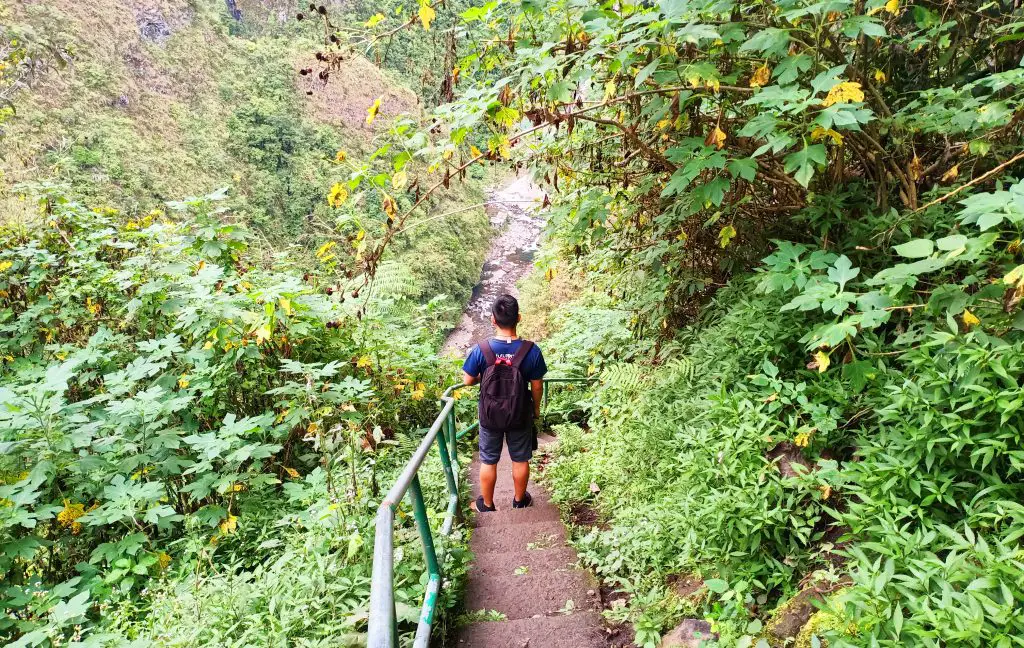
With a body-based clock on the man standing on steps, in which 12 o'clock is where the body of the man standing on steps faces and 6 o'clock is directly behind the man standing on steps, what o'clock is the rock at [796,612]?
The rock is roughly at 5 o'clock from the man standing on steps.

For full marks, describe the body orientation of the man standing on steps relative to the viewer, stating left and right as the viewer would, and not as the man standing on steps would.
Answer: facing away from the viewer

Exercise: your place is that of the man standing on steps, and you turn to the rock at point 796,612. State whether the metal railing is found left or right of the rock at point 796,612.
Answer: right

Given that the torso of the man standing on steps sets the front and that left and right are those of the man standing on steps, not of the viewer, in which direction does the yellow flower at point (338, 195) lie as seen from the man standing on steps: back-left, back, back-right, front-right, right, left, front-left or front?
back-left

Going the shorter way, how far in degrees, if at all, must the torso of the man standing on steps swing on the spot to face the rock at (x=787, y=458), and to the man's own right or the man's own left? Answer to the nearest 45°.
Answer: approximately 135° to the man's own right

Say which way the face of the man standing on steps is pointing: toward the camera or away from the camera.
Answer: away from the camera
